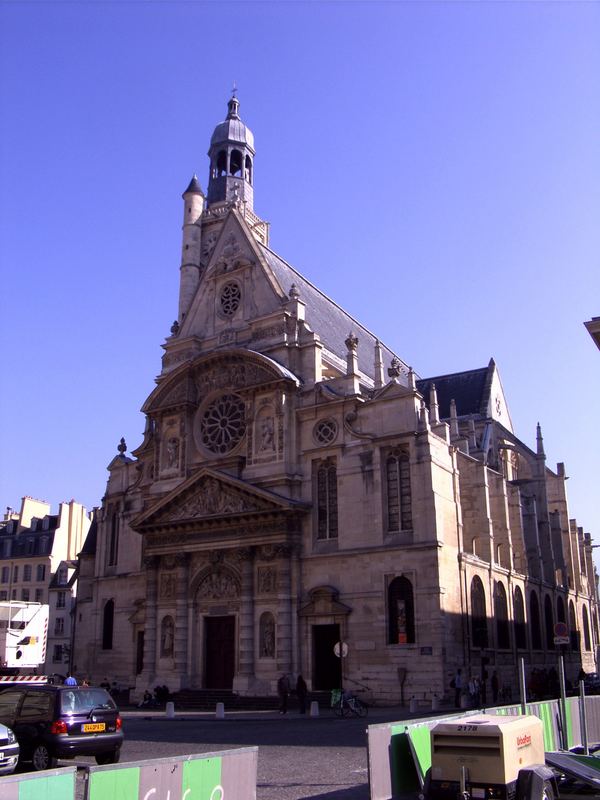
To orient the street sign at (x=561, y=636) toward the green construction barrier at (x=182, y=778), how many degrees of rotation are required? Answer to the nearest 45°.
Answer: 0° — it already faces it

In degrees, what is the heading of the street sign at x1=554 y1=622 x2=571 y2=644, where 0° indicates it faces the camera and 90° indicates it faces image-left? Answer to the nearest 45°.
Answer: approximately 0°

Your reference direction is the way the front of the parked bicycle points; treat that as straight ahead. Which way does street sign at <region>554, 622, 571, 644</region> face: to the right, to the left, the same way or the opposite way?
to the left

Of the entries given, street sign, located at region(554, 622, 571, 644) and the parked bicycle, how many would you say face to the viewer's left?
1

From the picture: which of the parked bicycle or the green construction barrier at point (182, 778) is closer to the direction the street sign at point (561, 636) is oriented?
the green construction barrier

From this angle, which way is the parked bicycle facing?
to the viewer's left

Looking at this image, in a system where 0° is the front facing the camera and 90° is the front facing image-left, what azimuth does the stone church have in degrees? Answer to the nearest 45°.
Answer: approximately 45°

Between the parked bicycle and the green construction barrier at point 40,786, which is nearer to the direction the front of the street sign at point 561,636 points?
the green construction barrier

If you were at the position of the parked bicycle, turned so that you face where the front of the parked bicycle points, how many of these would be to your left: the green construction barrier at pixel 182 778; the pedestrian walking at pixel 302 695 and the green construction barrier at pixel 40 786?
2

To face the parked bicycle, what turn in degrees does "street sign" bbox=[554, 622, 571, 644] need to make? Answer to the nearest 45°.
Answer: approximately 135° to its right

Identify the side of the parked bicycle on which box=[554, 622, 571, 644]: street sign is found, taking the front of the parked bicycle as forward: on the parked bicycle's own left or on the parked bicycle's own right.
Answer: on the parked bicycle's own left
